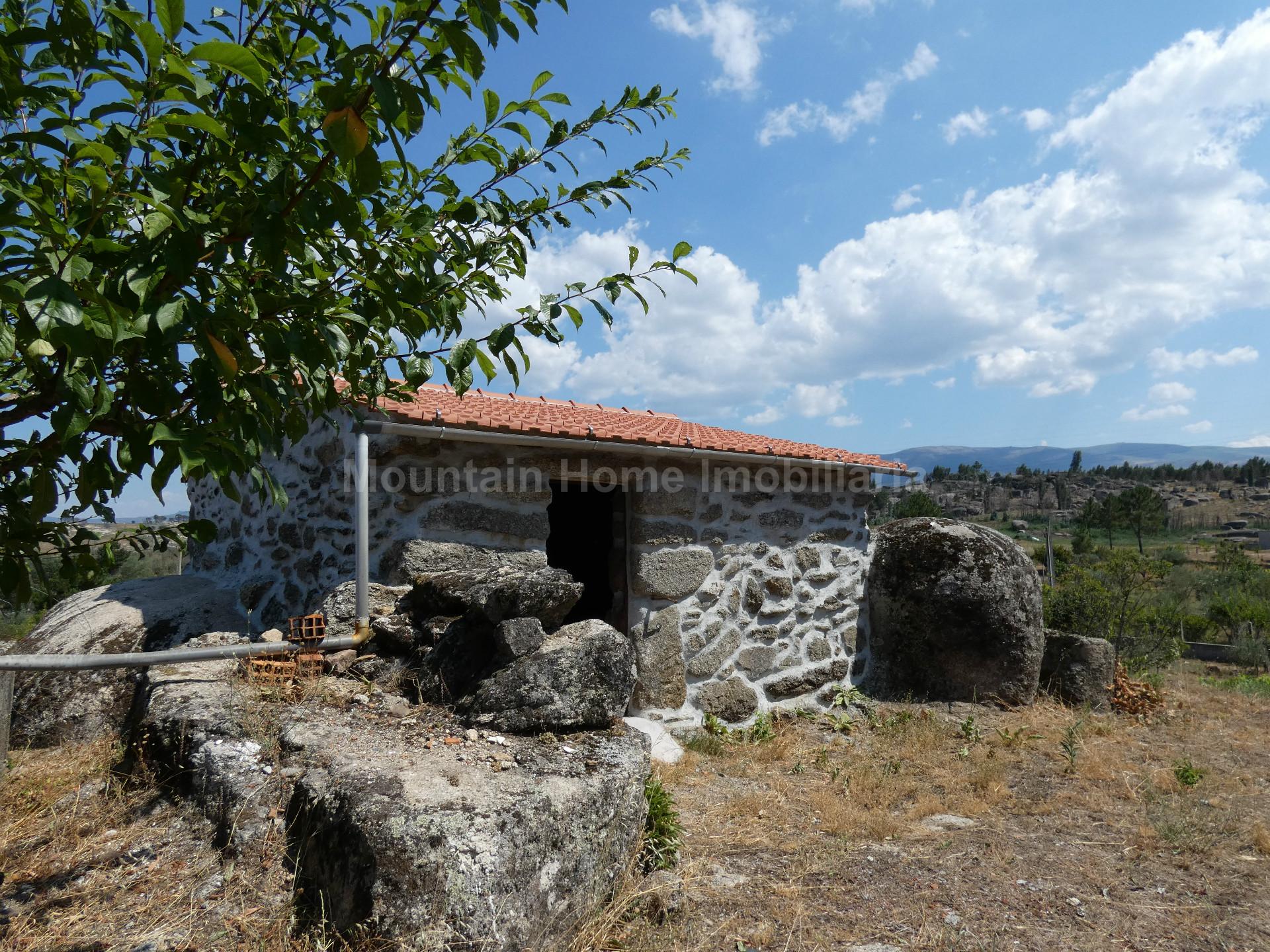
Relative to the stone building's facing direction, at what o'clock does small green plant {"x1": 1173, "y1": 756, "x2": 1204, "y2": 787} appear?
The small green plant is roughly at 11 o'clock from the stone building.

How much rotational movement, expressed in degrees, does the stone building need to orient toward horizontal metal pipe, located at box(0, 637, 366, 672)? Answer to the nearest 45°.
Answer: approximately 90° to its right

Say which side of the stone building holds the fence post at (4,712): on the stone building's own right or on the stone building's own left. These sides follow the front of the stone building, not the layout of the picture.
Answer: on the stone building's own right

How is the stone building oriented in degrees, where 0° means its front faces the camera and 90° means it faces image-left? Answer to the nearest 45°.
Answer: approximately 315°

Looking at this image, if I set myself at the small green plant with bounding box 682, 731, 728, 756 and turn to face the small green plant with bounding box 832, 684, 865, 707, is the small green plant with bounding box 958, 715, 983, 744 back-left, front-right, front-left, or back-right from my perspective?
front-right

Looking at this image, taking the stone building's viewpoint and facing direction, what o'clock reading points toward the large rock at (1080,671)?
The large rock is roughly at 10 o'clock from the stone building.
